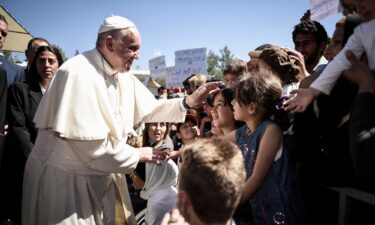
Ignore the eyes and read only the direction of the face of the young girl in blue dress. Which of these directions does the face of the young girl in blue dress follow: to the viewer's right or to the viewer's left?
to the viewer's left

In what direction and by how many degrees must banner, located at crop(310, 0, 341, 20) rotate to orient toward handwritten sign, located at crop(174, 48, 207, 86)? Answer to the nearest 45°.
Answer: approximately 135° to its right

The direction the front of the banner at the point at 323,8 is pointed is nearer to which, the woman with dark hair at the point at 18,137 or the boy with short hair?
the boy with short hair

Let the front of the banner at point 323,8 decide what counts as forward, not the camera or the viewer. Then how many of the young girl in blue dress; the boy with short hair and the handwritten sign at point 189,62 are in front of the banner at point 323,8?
2

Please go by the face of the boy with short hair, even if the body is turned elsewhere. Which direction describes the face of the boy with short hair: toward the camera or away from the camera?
away from the camera

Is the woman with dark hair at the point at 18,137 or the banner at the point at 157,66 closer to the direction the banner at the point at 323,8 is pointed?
the woman with dark hair

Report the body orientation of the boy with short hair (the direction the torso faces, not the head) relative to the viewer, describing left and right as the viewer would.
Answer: facing away from the viewer and to the left of the viewer

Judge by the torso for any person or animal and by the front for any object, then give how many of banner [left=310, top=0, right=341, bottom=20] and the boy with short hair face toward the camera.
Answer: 1

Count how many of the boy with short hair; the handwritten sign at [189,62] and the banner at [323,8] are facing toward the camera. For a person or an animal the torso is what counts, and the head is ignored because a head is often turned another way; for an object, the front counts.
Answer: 2

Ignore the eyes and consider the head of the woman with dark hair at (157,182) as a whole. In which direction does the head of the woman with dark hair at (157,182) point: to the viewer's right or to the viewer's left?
to the viewer's left

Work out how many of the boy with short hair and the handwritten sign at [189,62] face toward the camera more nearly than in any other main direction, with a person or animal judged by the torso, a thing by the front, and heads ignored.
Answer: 1
